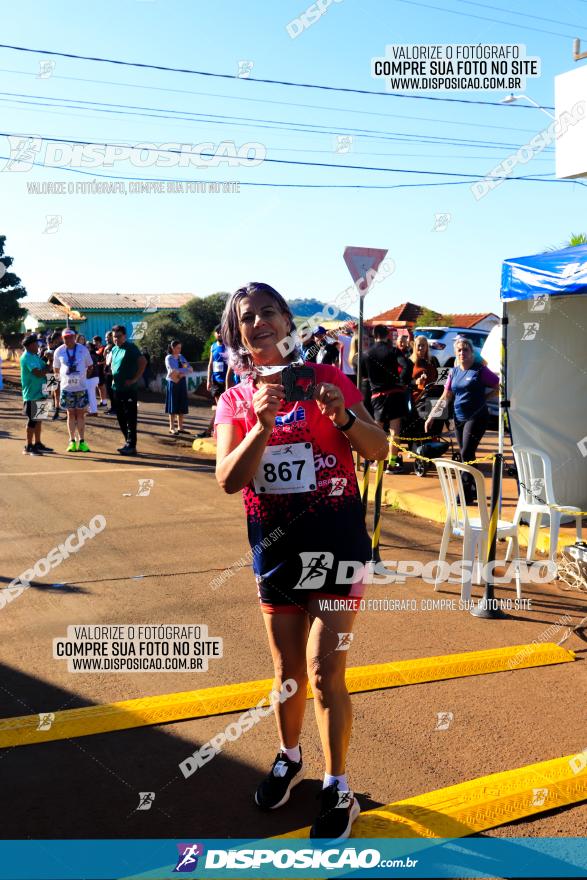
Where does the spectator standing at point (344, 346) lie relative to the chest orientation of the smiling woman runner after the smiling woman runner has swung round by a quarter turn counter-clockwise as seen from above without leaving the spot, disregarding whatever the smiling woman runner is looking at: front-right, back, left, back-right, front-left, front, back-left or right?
left

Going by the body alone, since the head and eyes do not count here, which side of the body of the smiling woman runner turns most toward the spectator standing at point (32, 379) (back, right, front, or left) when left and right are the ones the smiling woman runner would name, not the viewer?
back

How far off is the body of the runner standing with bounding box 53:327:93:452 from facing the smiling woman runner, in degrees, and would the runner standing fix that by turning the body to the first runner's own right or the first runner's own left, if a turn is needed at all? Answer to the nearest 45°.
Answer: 0° — they already face them

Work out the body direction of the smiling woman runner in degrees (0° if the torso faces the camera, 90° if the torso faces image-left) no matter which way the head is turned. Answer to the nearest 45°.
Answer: approximately 0°

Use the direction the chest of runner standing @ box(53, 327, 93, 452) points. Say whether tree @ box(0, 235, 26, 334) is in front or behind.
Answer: behind

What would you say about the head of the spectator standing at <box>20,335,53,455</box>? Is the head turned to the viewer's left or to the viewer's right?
to the viewer's right

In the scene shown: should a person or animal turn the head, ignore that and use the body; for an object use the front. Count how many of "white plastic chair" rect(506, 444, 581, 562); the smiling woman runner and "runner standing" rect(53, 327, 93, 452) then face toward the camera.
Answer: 2
